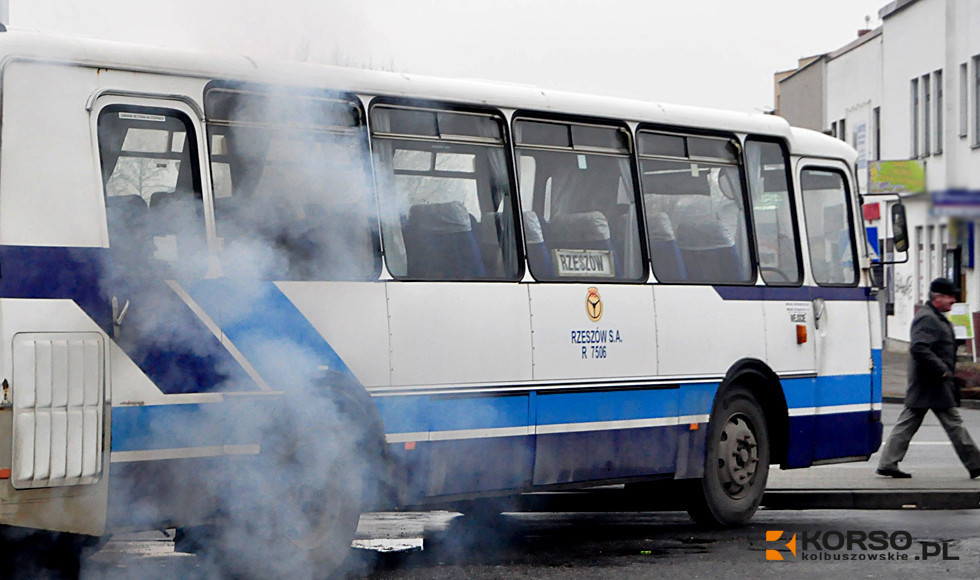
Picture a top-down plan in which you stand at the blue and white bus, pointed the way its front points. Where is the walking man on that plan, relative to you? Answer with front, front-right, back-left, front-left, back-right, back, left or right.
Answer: front

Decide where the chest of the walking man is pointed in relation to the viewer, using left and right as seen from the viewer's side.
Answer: facing to the right of the viewer

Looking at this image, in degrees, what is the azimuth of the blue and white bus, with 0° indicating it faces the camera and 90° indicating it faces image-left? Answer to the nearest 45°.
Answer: approximately 225°
